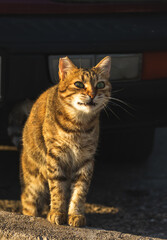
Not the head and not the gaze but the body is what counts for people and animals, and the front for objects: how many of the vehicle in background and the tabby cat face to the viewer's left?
0
